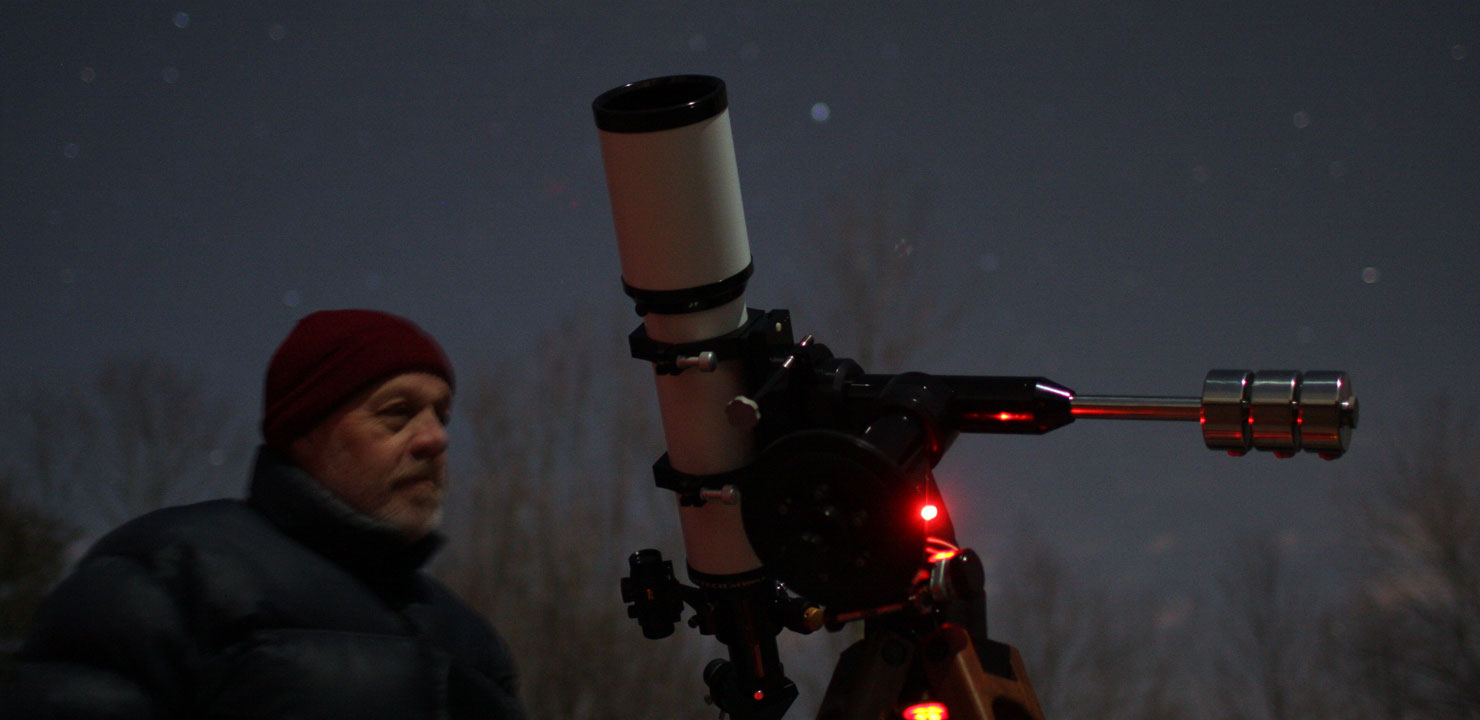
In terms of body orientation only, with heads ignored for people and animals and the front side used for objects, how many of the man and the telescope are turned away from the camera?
0

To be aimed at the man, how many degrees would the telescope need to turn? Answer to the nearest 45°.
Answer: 0° — it already faces them

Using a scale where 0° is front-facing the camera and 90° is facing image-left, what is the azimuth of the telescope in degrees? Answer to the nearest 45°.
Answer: approximately 45°

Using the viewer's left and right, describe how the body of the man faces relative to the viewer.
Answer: facing the viewer and to the right of the viewer

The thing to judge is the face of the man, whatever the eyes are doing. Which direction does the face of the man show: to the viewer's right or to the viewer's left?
to the viewer's right
